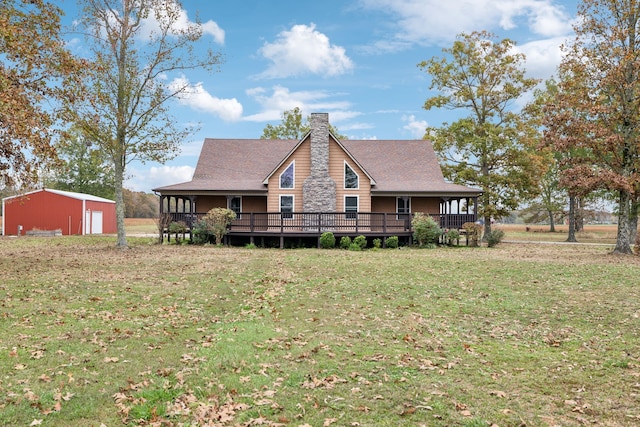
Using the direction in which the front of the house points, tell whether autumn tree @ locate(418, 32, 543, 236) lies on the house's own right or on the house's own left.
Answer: on the house's own left

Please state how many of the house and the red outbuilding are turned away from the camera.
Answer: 0

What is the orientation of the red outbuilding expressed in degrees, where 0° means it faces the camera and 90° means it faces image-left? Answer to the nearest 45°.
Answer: approximately 315°

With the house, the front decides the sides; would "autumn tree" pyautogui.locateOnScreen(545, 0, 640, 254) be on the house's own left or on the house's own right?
on the house's own left

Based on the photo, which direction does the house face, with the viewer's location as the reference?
facing the viewer

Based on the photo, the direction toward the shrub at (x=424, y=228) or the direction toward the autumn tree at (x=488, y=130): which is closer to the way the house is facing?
the shrub

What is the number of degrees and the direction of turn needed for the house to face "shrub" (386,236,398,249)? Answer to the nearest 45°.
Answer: approximately 45° to its left

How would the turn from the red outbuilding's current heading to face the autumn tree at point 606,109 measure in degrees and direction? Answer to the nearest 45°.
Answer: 0° — it already faces it

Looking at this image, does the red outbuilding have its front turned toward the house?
yes

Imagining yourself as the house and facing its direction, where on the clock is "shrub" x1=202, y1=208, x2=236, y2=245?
The shrub is roughly at 2 o'clock from the house.

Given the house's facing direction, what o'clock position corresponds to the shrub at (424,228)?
The shrub is roughly at 10 o'clock from the house.
